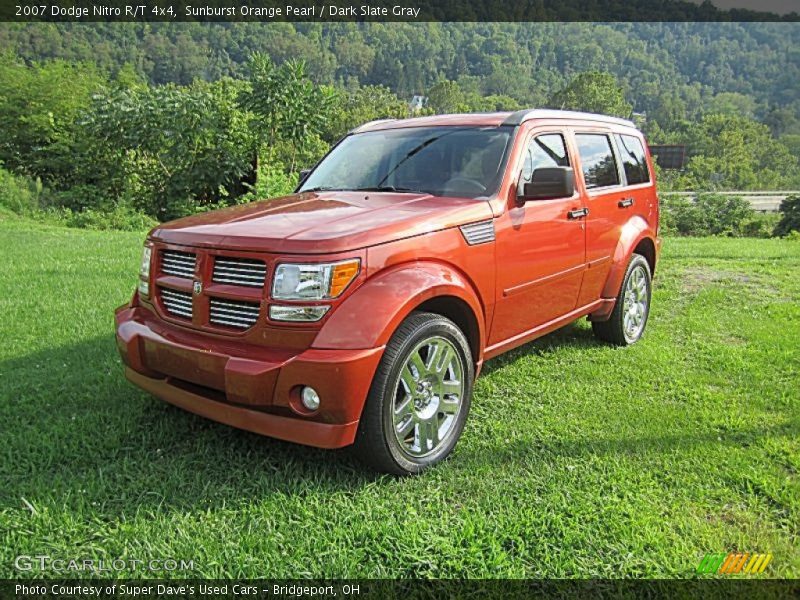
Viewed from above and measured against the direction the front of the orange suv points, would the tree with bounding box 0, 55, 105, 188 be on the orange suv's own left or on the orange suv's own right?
on the orange suv's own right

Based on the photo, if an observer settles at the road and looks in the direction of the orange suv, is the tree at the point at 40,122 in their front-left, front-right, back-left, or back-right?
front-right

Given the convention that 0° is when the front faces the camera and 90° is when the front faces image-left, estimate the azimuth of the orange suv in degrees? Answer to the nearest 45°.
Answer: approximately 45°

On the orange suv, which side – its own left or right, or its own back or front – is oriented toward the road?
back

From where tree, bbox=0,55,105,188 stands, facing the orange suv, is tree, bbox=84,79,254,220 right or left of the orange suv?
left

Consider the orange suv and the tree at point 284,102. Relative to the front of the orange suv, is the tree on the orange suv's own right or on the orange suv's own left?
on the orange suv's own right
